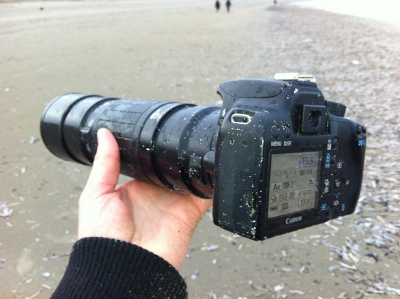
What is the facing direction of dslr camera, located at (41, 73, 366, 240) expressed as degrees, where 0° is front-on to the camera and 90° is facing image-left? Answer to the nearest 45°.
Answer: approximately 135°
